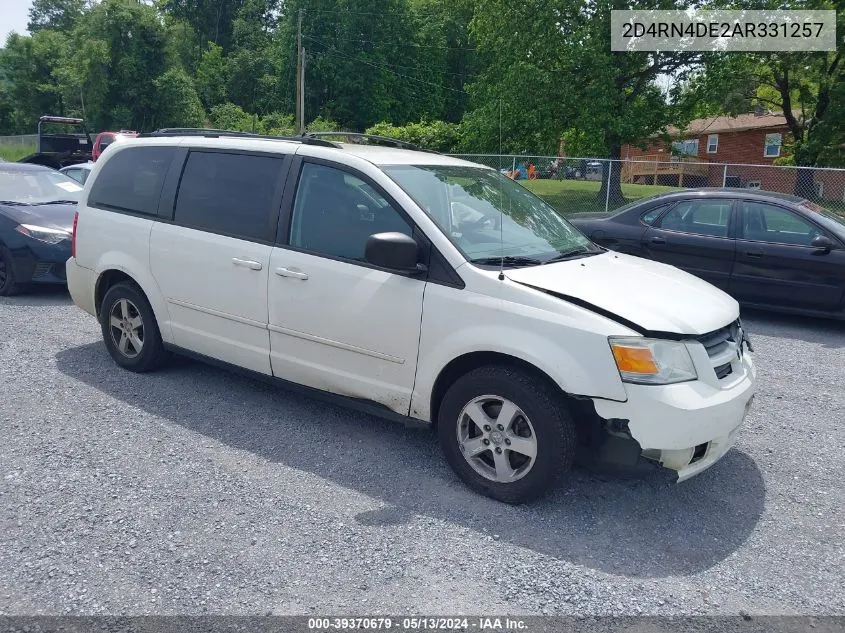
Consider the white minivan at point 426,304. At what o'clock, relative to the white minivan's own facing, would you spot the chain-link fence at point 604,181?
The chain-link fence is roughly at 8 o'clock from the white minivan.

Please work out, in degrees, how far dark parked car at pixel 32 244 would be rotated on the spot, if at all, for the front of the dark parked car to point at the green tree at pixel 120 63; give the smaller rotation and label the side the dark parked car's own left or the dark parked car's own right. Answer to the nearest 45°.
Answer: approximately 135° to the dark parked car's own left

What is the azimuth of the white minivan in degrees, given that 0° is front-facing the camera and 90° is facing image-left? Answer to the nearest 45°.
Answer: approximately 315°

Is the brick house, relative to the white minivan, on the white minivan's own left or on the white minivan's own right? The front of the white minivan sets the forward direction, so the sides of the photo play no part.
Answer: on the white minivan's own left

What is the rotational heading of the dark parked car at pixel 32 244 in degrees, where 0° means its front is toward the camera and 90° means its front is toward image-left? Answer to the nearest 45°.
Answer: approximately 315°

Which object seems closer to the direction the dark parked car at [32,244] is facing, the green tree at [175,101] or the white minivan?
the white minivan

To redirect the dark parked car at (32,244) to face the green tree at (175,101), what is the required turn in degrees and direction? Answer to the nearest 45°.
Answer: approximately 135° to its left
